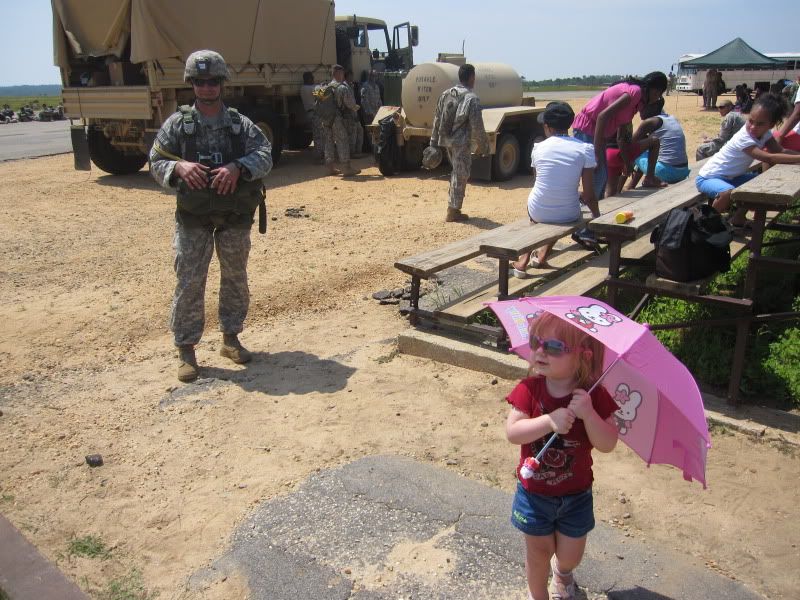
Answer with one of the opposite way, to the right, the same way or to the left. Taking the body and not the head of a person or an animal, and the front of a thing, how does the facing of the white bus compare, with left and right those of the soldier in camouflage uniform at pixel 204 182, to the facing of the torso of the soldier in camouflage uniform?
to the right

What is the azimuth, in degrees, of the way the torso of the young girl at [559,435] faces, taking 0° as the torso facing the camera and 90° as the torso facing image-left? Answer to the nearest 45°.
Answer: approximately 0°

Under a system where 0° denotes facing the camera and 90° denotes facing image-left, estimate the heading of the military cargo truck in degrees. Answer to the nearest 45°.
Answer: approximately 225°

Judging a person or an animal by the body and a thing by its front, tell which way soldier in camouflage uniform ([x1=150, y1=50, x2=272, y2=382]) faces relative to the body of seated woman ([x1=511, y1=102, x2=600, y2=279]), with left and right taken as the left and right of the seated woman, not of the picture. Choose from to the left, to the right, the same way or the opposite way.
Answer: the opposite way

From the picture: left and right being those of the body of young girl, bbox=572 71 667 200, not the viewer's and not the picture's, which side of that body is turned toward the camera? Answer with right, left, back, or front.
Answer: right

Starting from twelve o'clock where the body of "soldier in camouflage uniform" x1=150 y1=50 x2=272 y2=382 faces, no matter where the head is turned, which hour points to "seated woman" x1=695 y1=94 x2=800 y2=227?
The seated woman is roughly at 9 o'clock from the soldier in camouflage uniform.

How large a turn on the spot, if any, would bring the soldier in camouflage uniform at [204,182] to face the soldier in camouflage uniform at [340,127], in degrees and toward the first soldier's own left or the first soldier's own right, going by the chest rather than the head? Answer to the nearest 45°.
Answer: approximately 180°

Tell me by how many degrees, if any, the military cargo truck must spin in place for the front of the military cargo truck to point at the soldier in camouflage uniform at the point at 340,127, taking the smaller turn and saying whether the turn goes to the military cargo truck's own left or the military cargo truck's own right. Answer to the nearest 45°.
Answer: approximately 45° to the military cargo truck's own right

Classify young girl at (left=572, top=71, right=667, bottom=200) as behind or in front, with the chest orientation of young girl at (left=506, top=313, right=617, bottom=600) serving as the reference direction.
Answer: behind
